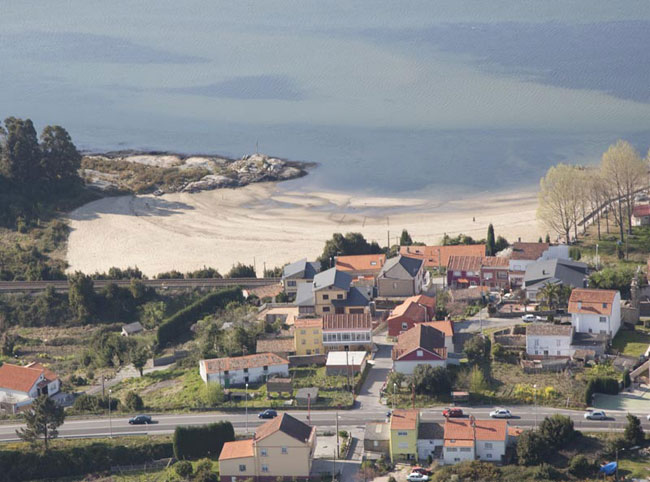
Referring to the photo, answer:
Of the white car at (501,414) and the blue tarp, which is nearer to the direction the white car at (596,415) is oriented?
the white car

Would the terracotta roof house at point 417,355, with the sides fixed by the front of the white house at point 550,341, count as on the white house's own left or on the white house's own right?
on the white house's own right

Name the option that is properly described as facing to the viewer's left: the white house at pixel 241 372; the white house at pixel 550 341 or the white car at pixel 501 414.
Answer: the white car

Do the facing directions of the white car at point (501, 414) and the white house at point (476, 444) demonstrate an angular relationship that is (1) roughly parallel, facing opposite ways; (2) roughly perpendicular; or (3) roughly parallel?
roughly perpendicular

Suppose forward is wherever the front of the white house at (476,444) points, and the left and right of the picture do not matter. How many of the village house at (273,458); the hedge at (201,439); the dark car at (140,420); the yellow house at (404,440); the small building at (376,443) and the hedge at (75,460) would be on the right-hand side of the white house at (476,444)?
6

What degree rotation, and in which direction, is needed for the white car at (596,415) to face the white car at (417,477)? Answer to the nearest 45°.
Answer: approximately 45° to its left

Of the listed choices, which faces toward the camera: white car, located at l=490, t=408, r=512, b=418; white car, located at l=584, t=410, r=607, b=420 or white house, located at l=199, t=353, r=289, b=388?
the white house

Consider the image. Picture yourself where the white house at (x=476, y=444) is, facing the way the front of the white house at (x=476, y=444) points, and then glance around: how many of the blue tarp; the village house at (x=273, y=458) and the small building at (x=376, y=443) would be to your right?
2

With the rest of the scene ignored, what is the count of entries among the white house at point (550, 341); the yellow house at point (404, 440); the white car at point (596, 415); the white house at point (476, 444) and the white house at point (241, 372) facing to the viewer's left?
1

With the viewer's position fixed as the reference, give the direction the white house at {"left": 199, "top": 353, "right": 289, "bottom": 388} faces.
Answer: facing the viewer

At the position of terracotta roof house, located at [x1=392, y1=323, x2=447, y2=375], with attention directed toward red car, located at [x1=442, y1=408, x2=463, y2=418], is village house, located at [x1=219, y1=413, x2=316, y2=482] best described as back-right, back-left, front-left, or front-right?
front-right

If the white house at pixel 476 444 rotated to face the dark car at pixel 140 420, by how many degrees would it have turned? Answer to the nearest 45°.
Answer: approximately 90° to its right

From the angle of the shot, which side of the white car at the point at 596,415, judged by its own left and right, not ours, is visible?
left

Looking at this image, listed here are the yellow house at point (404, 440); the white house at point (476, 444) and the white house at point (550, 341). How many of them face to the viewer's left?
0

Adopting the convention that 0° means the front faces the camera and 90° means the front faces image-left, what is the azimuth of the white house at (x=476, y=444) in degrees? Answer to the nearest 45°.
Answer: approximately 0°

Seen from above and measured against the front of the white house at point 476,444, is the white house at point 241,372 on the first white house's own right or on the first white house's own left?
on the first white house's own right

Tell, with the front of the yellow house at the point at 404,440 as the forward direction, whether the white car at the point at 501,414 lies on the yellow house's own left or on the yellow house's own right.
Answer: on the yellow house's own left

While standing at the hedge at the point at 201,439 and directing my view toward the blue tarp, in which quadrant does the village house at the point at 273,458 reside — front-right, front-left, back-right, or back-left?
front-right

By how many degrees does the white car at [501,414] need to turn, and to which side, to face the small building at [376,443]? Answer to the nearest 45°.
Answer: approximately 45° to its left

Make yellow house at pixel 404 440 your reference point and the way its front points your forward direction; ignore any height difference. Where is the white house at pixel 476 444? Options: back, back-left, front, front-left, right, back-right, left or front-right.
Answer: left
